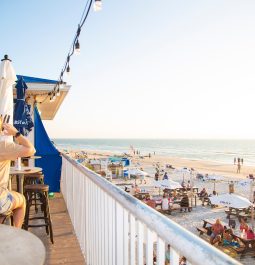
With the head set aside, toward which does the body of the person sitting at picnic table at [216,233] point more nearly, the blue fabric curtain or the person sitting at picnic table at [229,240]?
the person sitting at picnic table at [229,240]

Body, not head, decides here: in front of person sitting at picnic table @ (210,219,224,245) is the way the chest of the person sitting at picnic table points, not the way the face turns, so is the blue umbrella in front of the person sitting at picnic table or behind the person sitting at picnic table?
behind

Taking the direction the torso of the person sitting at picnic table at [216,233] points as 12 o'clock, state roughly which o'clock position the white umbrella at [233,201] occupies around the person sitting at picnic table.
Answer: The white umbrella is roughly at 11 o'clock from the person sitting at picnic table.

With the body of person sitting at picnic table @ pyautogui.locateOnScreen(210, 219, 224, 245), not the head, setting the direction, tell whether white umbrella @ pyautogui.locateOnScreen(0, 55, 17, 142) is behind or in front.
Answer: behind

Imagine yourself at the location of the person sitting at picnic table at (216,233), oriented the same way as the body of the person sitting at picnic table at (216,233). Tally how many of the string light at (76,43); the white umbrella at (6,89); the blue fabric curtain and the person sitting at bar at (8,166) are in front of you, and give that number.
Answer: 0

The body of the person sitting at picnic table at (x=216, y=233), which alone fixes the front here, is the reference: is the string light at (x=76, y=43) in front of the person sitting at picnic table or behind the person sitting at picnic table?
behind

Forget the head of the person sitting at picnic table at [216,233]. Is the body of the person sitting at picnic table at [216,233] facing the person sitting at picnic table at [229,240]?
no
